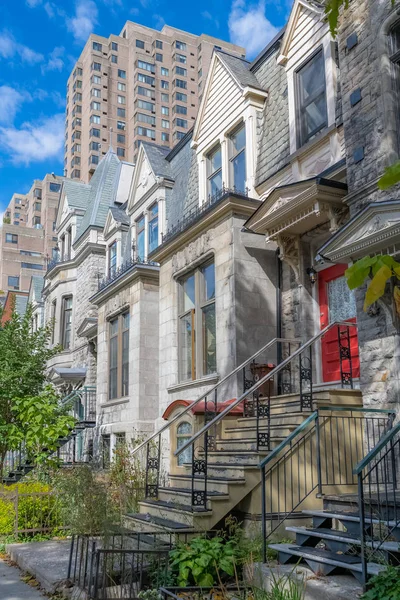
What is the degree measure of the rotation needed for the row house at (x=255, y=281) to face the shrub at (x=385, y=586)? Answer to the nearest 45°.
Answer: approximately 45° to its left
